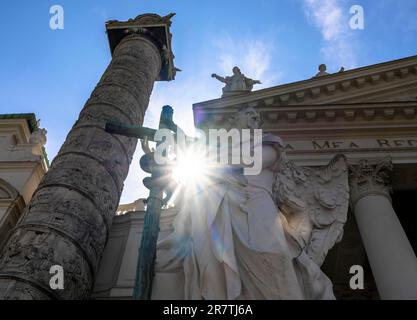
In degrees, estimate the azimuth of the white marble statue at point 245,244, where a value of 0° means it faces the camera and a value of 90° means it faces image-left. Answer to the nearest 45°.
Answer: approximately 45°

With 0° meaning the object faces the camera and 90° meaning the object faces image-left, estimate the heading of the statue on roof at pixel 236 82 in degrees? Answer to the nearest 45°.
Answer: approximately 0°
